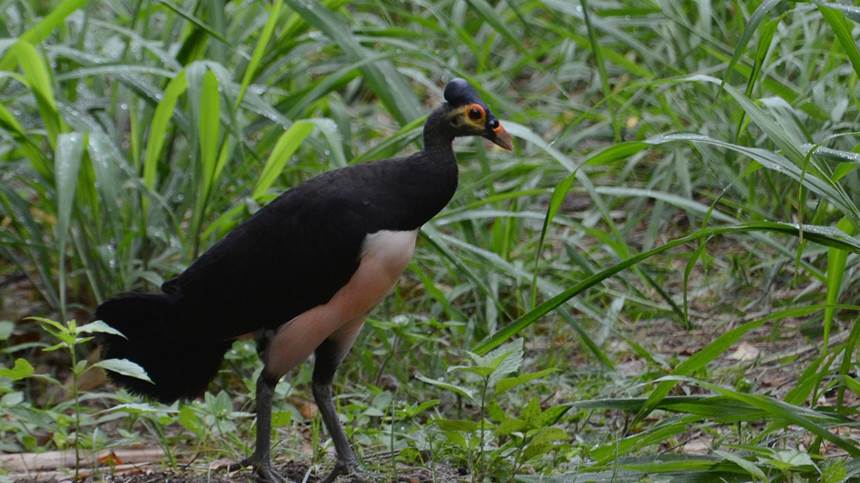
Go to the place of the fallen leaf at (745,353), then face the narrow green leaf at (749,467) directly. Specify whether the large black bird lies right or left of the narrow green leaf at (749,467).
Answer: right

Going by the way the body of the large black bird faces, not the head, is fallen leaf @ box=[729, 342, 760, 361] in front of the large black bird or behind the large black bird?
in front

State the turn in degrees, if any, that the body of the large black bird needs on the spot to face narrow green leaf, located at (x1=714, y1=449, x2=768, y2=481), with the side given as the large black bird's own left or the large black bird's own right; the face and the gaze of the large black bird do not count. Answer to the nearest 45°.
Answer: approximately 45° to the large black bird's own right

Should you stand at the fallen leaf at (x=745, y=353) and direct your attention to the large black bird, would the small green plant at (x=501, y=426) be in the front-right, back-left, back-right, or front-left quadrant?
front-left

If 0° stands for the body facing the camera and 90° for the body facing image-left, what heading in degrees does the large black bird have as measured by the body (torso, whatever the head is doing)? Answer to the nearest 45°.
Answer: approximately 270°

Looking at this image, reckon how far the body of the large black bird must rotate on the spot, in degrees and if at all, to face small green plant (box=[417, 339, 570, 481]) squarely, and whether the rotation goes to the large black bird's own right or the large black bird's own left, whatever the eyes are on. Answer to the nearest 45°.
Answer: approximately 45° to the large black bird's own right
